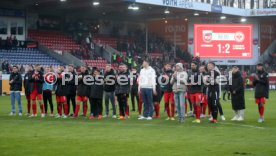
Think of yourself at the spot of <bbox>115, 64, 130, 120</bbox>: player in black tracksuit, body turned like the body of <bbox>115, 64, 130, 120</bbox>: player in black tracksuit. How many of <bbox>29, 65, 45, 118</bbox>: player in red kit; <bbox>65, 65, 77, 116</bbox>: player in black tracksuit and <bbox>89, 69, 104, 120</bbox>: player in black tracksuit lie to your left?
0

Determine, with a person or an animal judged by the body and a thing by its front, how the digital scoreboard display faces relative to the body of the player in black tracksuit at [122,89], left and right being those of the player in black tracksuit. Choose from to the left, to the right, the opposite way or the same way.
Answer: the same way

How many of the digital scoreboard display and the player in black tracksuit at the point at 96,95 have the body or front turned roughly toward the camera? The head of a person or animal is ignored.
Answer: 2

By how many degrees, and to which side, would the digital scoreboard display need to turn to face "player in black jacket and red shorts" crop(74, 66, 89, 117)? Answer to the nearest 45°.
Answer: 0° — it already faces them

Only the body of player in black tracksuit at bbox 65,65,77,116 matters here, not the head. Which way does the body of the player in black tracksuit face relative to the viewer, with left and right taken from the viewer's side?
facing the viewer and to the left of the viewer

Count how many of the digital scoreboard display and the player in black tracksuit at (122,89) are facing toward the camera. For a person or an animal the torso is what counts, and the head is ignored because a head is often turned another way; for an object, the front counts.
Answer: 2

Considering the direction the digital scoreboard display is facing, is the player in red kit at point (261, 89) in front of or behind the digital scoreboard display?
in front

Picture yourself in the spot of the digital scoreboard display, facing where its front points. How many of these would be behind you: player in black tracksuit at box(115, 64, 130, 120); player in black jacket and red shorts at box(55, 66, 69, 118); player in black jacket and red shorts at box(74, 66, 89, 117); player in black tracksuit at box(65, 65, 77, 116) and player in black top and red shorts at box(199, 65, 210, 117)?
0

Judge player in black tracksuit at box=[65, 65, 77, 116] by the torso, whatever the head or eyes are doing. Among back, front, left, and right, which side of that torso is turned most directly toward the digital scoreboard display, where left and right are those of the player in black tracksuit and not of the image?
back

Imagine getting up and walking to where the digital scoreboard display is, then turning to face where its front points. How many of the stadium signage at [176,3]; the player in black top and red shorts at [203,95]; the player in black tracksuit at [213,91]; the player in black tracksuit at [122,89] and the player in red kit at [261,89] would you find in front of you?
4

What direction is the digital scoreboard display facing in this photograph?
toward the camera

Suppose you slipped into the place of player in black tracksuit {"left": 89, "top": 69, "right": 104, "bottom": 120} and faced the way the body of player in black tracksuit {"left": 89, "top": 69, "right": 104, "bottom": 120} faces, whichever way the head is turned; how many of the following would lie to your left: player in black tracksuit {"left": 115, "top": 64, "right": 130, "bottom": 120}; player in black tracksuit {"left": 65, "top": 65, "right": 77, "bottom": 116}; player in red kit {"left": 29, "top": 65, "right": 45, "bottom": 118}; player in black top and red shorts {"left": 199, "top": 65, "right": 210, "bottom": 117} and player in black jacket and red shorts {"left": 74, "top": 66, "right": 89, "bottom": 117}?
2

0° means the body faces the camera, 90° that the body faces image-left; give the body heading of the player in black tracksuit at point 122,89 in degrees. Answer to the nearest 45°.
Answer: approximately 0°

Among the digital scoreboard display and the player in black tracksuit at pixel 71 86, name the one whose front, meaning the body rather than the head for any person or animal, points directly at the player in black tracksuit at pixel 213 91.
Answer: the digital scoreboard display

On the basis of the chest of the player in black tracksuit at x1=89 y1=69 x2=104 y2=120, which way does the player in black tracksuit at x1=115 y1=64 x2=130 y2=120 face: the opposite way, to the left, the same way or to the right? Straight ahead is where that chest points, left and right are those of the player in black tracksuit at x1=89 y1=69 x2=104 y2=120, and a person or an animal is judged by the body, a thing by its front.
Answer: the same way

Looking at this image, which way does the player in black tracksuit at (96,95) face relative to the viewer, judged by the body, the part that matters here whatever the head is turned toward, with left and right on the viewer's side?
facing the viewer

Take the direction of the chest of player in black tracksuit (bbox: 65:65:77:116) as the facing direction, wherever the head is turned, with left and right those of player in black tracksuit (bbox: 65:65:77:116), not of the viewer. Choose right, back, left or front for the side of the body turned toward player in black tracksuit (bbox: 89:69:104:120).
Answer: left

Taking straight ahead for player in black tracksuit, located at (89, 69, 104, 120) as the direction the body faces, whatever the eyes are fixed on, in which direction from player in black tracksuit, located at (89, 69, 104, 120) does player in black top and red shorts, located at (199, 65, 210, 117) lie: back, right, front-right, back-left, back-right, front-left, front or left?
left

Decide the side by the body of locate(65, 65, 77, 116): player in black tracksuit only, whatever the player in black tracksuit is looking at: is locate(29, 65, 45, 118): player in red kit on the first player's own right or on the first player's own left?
on the first player's own right

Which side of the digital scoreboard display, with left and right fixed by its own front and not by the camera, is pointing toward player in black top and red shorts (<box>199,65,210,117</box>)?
front

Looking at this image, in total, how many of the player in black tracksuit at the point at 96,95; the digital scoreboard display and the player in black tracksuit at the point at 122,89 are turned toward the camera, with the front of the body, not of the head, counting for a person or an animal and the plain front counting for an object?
3
